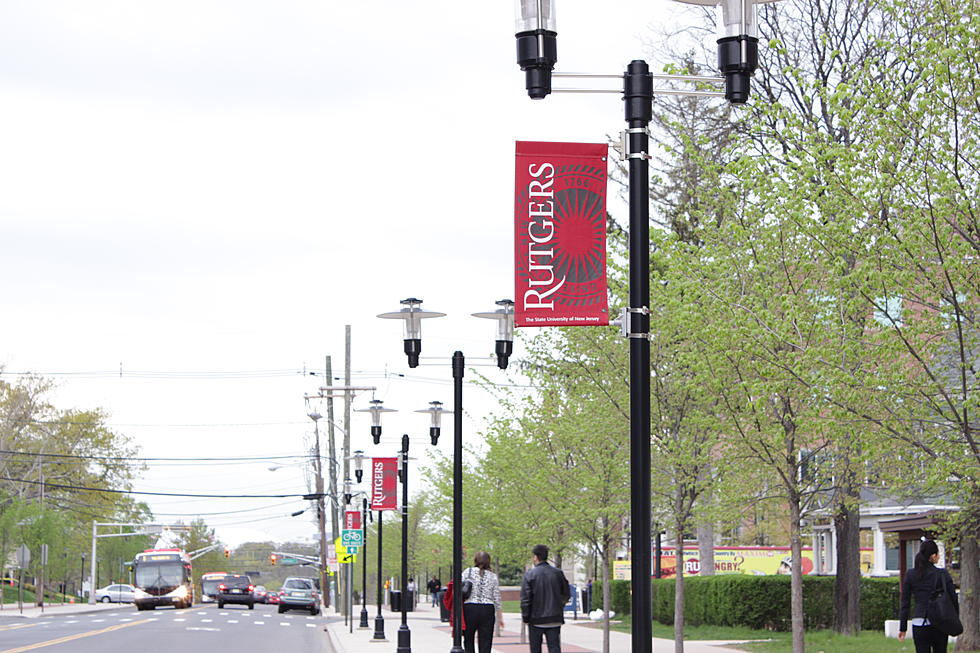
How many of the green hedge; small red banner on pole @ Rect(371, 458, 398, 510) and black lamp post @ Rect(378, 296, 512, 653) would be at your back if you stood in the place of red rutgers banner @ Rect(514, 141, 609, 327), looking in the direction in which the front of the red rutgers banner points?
3

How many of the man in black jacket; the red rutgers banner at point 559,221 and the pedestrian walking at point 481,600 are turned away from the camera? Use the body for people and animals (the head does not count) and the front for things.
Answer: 2

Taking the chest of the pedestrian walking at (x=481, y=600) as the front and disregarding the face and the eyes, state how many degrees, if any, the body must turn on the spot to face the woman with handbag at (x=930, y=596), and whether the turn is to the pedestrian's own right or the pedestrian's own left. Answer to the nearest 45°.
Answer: approximately 135° to the pedestrian's own right

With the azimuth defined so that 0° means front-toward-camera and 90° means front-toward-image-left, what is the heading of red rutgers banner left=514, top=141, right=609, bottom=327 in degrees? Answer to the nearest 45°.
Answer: approximately 0°

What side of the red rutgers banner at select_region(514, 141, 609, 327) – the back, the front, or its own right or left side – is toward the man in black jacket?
back

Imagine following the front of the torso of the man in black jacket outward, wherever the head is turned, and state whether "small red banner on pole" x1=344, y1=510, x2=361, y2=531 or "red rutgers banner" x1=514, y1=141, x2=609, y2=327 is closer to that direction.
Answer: the small red banner on pole

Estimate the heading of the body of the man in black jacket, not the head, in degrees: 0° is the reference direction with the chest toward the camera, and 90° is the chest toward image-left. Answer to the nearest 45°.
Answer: approximately 180°

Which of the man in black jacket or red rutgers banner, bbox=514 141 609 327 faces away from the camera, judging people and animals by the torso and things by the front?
the man in black jacket

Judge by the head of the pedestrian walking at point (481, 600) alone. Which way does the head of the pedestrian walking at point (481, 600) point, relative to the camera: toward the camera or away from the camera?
away from the camera

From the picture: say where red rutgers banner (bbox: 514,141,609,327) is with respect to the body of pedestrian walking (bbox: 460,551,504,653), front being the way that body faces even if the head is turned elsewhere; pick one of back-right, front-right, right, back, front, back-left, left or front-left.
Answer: back

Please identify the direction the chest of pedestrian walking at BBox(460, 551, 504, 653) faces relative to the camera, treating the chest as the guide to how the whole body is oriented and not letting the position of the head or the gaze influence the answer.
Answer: away from the camera

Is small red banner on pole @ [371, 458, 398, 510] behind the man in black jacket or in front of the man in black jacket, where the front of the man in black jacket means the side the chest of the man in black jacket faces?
in front

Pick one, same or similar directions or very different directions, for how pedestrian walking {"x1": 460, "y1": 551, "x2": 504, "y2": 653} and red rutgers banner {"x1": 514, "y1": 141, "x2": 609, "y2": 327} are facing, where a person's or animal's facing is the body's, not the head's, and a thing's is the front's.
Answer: very different directions
